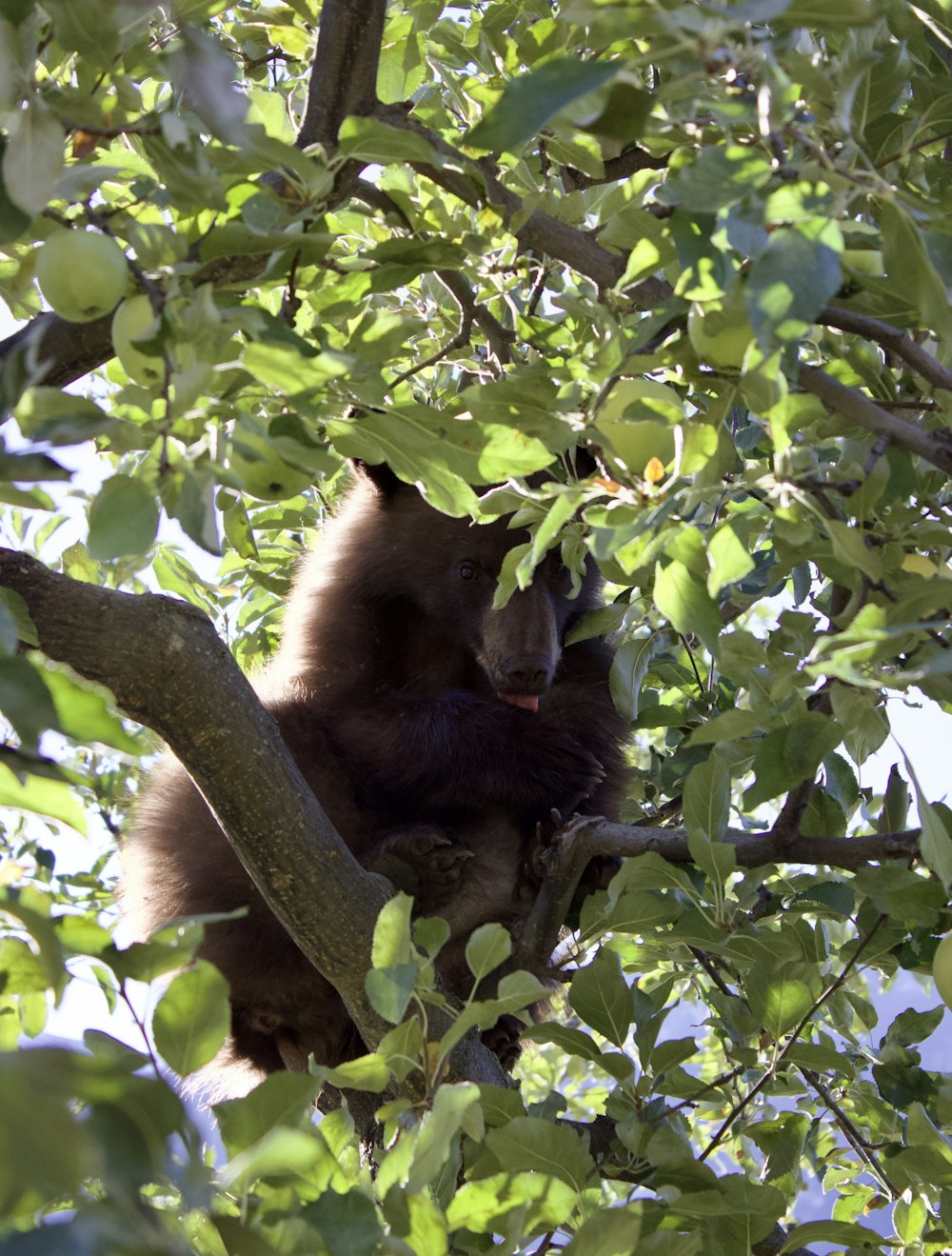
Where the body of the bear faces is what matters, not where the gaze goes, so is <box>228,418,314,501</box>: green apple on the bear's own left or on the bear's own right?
on the bear's own right

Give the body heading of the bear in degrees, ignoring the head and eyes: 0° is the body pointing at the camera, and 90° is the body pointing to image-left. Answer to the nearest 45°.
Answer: approximately 315°

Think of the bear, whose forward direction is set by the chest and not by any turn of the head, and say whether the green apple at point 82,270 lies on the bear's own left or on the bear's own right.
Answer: on the bear's own right
